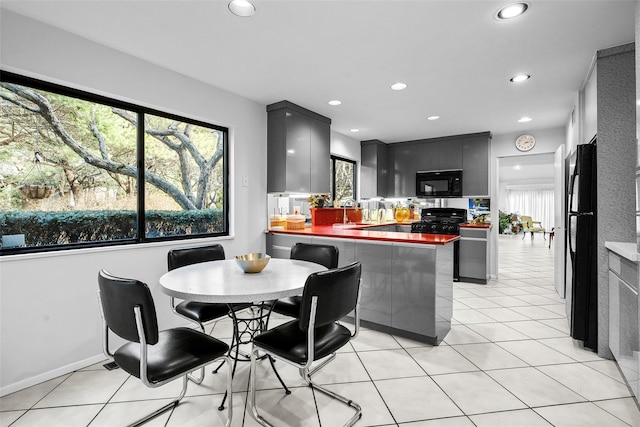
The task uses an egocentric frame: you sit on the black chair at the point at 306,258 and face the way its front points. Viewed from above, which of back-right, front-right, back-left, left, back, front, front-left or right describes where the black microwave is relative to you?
back

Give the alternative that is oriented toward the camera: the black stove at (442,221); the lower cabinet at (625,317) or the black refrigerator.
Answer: the black stove

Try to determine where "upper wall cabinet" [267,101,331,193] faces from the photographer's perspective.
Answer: facing the viewer and to the right of the viewer

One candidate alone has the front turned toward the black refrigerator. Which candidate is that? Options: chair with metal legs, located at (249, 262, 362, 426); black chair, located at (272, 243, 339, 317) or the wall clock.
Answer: the wall clock

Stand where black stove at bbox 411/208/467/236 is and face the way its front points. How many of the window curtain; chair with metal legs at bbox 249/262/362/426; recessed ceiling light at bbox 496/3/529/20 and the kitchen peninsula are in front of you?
3

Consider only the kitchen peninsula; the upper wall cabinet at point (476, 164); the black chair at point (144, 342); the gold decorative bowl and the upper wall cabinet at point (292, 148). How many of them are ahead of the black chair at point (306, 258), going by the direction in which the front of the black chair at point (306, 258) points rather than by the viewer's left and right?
2

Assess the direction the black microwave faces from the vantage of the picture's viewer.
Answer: facing the viewer

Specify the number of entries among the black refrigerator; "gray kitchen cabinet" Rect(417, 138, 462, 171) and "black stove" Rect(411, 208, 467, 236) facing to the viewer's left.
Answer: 1

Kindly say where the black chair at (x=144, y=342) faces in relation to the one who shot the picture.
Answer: facing away from the viewer and to the right of the viewer

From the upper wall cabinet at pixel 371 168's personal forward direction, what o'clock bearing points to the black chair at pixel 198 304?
The black chair is roughly at 2 o'clock from the upper wall cabinet.

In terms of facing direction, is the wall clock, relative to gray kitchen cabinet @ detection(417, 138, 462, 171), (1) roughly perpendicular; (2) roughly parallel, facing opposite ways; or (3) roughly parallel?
roughly parallel
